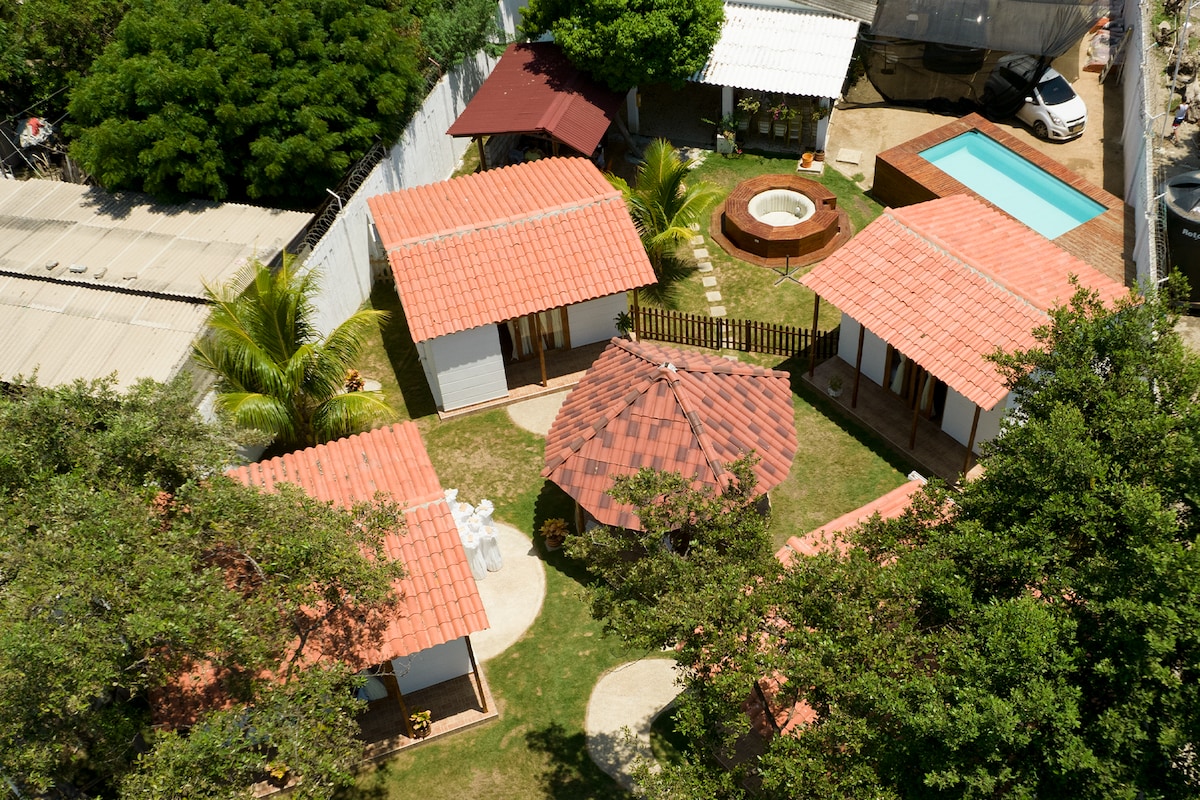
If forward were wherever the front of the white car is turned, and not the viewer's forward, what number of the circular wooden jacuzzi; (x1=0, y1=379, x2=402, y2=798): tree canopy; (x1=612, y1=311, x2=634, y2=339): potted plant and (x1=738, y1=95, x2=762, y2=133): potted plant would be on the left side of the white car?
0

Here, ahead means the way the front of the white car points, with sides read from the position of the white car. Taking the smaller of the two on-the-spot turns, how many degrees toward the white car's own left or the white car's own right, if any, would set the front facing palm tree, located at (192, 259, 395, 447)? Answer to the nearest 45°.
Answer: approximately 90° to the white car's own right

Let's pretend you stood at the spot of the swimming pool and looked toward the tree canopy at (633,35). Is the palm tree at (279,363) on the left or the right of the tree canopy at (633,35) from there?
left

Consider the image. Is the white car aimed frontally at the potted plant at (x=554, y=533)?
no

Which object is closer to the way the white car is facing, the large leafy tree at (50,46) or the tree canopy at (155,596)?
the tree canopy

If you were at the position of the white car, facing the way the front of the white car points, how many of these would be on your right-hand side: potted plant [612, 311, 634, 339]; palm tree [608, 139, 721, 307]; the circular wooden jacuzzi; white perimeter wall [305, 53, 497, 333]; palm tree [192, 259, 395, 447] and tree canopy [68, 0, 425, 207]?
6

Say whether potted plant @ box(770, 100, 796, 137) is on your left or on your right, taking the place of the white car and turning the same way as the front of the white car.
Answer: on your right

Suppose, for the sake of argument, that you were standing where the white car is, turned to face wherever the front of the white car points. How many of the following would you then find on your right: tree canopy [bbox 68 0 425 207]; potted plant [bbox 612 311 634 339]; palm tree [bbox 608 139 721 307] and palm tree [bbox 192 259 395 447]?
4

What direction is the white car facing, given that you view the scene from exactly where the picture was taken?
facing the viewer and to the right of the viewer

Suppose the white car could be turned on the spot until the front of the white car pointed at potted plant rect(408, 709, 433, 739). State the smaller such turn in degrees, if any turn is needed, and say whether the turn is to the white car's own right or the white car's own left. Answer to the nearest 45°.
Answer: approximately 45° to the white car's own right

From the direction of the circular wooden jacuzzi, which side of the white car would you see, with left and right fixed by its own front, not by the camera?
right

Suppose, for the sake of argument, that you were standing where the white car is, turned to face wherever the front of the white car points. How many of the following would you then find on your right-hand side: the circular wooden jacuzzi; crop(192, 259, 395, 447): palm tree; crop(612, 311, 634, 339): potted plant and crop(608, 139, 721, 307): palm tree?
4

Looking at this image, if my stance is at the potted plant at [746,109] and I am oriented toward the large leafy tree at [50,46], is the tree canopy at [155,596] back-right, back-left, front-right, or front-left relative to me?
front-left

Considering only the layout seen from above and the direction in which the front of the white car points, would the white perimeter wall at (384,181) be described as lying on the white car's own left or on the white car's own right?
on the white car's own right

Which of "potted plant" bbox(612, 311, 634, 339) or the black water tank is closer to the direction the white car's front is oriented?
the black water tank

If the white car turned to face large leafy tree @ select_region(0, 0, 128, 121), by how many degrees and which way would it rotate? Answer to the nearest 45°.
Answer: approximately 90° to its right

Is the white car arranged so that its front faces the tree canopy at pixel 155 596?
no

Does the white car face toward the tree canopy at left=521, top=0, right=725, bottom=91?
no

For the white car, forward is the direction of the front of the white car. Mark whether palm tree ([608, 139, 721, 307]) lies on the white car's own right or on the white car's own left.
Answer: on the white car's own right

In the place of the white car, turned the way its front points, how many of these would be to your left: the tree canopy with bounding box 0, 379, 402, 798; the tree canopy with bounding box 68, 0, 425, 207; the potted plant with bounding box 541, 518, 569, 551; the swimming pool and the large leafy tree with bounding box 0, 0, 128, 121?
0
